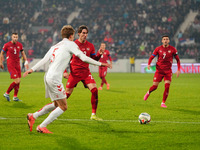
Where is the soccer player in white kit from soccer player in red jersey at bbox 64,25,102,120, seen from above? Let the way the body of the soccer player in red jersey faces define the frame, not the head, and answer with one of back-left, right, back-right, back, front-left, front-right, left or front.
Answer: front-right
